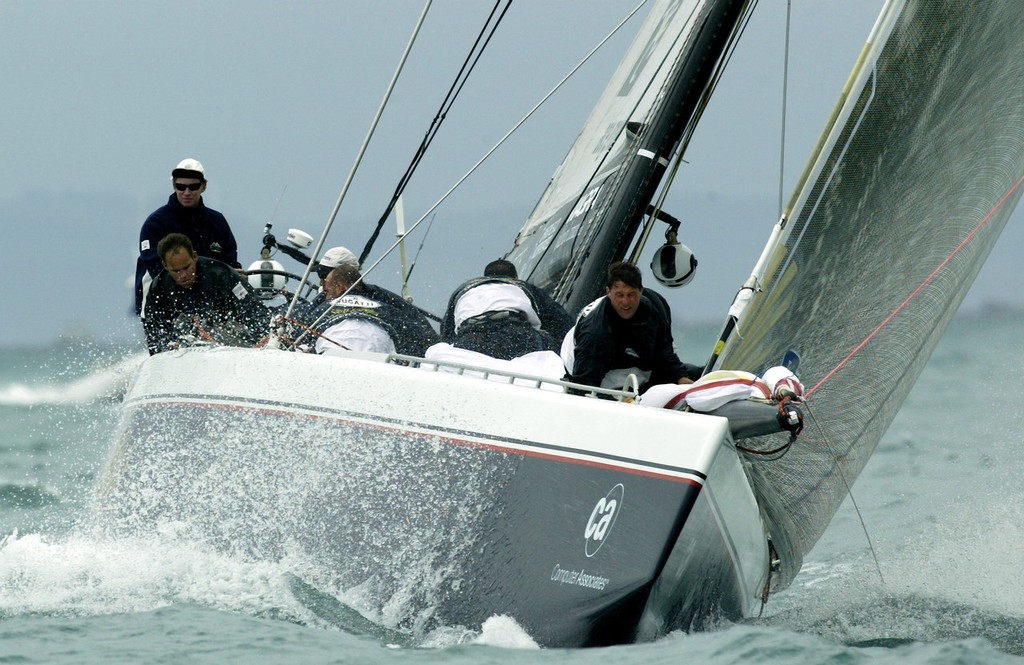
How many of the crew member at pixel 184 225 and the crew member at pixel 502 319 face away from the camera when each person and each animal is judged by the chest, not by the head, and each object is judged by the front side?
1

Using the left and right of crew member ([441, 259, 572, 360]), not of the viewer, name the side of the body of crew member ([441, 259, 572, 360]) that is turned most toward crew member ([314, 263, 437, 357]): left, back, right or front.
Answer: left

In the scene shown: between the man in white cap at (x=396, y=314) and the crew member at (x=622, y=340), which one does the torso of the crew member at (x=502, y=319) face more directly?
the man in white cap

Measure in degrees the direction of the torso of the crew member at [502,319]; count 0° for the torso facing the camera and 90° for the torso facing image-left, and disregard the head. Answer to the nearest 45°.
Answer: approximately 180°

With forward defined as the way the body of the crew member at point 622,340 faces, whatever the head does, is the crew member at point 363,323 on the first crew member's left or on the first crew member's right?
on the first crew member's right

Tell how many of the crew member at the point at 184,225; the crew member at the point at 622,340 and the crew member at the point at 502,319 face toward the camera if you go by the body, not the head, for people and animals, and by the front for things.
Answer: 2

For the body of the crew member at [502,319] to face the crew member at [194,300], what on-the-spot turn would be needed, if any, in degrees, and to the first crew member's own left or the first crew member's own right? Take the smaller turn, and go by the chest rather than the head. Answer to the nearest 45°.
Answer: approximately 90° to the first crew member's own left

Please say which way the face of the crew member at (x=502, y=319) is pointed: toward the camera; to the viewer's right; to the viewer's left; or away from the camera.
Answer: away from the camera

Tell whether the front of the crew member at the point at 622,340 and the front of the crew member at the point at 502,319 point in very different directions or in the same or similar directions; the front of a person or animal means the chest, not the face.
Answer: very different directions

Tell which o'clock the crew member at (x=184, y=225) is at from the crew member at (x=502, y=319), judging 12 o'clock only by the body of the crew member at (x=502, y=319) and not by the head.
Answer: the crew member at (x=184, y=225) is roughly at 10 o'clock from the crew member at (x=502, y=319).

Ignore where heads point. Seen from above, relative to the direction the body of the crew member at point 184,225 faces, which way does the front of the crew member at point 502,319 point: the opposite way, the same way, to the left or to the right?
the opposite way
